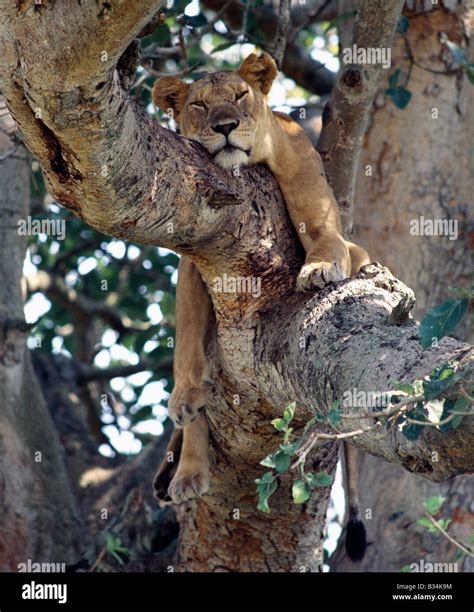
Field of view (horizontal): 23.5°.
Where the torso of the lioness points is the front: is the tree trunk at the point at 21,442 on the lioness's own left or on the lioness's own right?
on the lioness's own right

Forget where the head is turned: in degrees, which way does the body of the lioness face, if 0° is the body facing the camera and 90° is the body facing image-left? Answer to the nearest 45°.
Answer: approximately 0°

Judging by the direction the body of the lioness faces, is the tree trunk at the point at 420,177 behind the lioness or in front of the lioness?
behind
